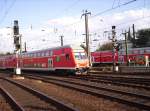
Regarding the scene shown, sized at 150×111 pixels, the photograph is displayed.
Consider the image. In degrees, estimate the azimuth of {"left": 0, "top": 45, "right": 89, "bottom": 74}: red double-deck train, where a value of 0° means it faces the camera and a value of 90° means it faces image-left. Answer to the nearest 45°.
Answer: approximately 315°
